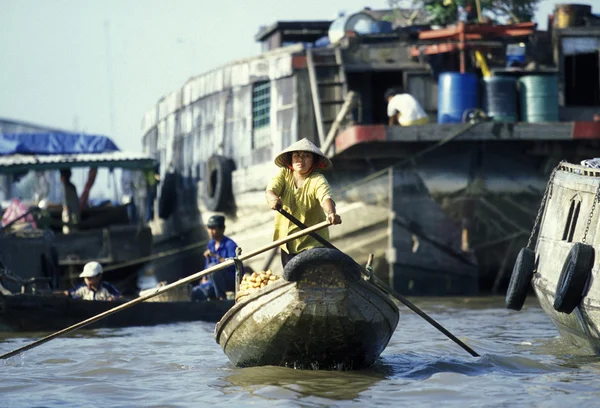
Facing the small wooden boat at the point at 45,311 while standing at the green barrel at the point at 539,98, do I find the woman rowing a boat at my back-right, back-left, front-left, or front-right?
front-left

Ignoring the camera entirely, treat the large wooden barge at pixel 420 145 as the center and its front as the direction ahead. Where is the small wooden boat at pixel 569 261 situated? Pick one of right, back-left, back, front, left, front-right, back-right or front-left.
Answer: back-left

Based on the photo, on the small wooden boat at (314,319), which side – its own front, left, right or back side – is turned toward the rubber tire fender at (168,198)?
back

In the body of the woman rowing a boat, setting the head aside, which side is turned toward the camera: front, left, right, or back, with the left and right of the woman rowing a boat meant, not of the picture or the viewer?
front

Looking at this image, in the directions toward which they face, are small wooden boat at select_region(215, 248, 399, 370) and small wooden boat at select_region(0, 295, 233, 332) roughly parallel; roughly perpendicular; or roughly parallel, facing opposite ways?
roughly perpendicular

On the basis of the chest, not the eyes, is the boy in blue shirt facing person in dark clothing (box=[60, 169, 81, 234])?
no

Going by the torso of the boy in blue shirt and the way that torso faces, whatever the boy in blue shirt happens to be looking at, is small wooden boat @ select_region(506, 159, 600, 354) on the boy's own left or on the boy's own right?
on the boy's own left

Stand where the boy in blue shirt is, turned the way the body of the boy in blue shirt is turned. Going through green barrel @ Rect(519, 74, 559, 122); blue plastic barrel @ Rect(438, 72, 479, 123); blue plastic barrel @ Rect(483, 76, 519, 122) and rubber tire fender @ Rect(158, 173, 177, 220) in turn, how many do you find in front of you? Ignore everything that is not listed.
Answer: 0

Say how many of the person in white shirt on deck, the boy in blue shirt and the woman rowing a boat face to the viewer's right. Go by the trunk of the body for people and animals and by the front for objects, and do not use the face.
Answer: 0

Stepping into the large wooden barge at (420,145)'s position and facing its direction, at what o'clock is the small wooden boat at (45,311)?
The small wooden boat is roughly at 9 o'clock from the large wooden barge.

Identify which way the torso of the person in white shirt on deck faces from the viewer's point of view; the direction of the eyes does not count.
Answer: to the viewer's left

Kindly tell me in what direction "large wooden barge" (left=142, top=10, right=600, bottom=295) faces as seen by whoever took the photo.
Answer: facing away from the viewer and to the left of the viewer

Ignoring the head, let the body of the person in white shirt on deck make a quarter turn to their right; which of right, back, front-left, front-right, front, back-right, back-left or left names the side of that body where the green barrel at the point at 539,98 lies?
right

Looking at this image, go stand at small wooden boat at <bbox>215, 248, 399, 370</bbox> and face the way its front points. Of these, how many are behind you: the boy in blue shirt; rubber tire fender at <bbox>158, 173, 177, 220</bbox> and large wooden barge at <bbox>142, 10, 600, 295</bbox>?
3

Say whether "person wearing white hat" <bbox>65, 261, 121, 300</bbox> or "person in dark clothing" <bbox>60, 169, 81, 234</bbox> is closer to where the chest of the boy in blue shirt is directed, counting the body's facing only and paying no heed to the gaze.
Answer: the person wearing white hat
